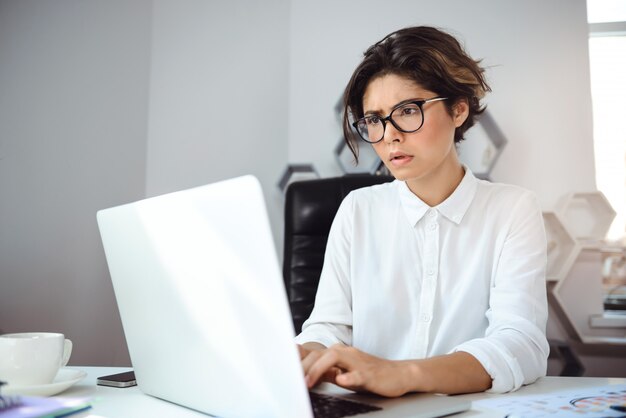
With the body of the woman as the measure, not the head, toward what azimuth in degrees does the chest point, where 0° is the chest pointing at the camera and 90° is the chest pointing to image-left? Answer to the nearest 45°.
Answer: approximately 45°

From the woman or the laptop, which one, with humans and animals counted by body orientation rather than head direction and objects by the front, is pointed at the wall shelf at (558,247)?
the laptop

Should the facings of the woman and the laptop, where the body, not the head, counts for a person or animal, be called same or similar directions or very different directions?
very different directions

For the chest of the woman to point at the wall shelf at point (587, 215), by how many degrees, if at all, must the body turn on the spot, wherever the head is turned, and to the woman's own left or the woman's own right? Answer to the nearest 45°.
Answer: approximately 180°

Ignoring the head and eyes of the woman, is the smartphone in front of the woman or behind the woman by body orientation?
in front

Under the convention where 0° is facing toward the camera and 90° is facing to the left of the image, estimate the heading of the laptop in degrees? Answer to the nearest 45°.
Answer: approximately 225°

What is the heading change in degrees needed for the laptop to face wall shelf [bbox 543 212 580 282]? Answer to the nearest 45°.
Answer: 0° — it already faces it

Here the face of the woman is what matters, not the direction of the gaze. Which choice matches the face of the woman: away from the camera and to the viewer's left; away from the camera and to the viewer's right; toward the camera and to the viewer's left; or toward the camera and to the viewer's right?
toward the camera and to the viewer's left
